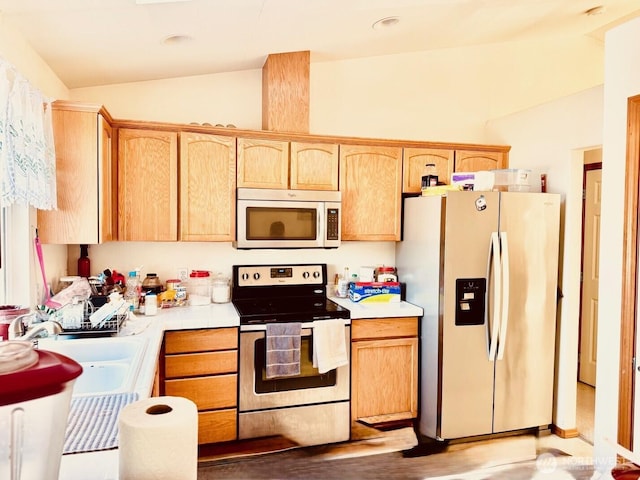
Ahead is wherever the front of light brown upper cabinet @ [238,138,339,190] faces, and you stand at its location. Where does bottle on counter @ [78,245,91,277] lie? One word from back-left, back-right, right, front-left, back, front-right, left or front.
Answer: right

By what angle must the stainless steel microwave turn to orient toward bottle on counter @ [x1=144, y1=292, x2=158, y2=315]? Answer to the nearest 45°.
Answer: approximately 90° to its right

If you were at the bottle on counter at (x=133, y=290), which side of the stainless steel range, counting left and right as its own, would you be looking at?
right

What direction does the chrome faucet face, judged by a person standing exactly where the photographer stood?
facing to the right of the viewer

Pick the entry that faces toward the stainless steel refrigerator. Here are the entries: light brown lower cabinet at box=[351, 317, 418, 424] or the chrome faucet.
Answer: the chrome faucet

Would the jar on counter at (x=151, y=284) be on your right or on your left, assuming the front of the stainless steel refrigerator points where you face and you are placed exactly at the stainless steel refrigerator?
on your right

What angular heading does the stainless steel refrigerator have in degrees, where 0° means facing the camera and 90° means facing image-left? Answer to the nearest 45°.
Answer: approximately 315°
